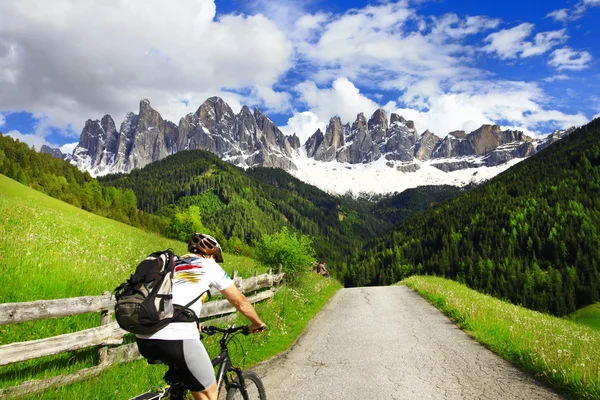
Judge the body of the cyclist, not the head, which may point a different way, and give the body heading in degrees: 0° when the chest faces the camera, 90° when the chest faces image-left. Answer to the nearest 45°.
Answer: approximately 225°

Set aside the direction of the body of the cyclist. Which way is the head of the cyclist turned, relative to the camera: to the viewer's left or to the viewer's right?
to the viewer's right

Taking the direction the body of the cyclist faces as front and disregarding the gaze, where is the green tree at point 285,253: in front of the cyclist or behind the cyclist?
in front
